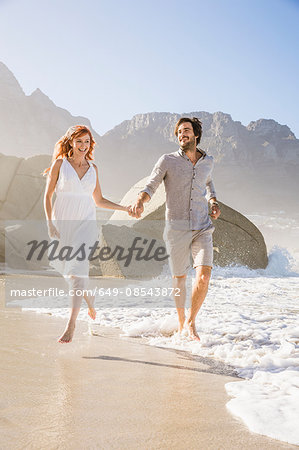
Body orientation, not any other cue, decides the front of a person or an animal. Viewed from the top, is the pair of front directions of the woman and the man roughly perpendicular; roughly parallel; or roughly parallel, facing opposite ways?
roughly parallel

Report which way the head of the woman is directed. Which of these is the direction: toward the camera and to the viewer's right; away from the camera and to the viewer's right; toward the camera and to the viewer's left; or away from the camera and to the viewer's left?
toward the camera and to the viewer's right

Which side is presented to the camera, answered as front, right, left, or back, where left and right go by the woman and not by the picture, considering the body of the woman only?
front

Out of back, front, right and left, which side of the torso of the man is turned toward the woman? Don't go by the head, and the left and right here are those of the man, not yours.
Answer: right

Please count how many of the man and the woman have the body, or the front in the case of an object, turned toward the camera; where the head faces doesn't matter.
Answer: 2

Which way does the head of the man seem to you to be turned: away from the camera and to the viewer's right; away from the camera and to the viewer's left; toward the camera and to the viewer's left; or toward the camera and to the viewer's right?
toward the camera and to the viewer's left

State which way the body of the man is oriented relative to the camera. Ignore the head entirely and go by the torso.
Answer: toward the camera

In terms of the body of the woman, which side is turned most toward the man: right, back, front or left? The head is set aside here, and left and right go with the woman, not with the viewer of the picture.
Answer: left
